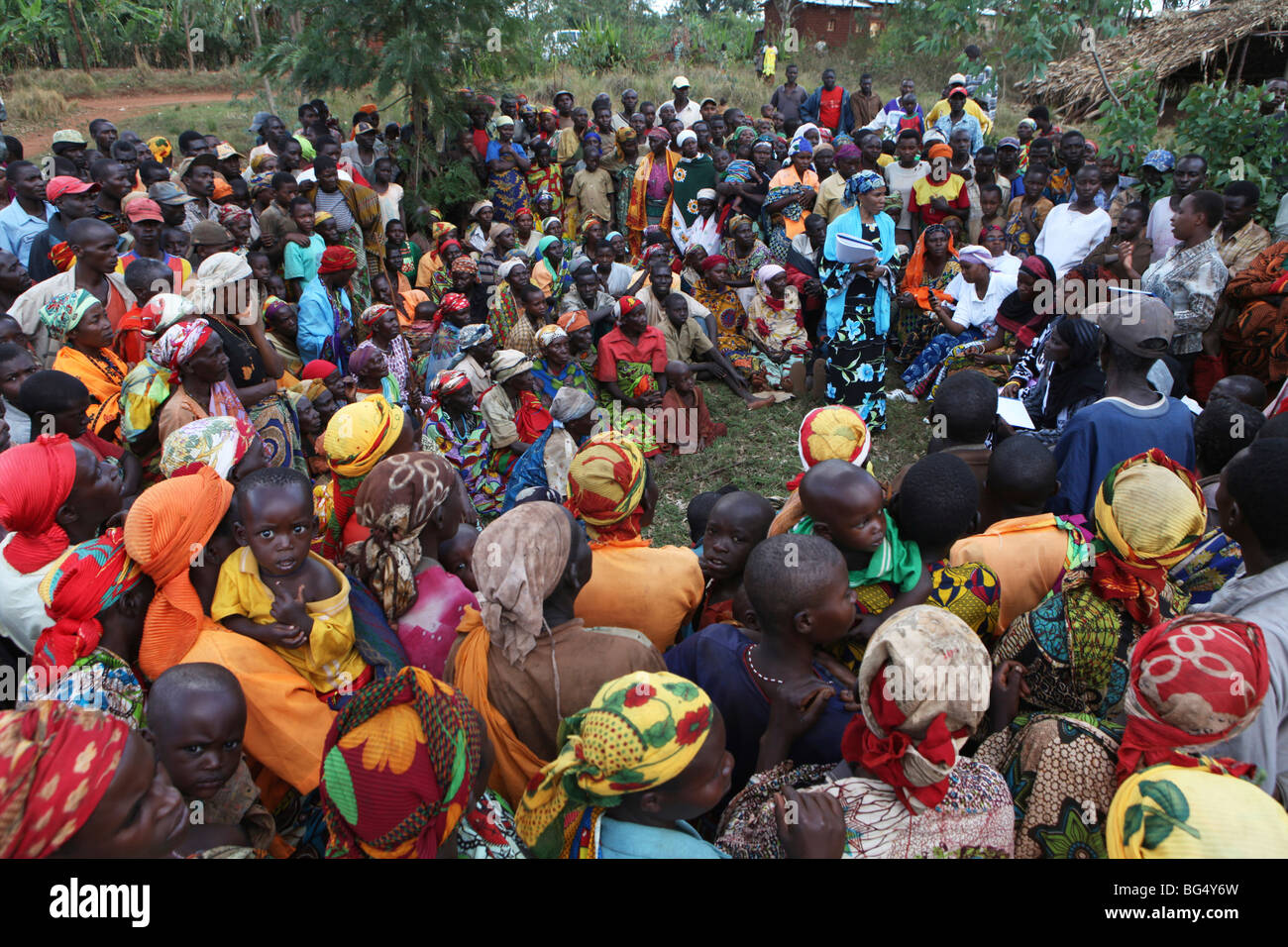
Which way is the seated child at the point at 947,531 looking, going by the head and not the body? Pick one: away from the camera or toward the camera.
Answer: away from the camera

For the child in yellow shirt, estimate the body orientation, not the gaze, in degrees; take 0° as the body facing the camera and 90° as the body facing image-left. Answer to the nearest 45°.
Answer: approximately 0°

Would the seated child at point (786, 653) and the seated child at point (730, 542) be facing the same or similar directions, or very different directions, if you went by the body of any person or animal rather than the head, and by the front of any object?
very different directions

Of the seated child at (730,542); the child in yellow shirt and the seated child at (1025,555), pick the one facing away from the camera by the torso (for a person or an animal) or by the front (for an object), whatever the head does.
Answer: the seated child at (1025,555)

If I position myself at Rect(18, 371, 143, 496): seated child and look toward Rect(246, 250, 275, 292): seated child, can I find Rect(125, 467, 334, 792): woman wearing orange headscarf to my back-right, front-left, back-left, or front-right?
back-right

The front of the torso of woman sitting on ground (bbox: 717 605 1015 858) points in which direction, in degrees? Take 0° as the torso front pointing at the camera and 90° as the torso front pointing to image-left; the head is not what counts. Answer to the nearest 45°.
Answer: approximately 180°

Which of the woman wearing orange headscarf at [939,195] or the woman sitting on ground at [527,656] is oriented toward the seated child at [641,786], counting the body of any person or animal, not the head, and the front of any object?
the woman wearing orange headscarf

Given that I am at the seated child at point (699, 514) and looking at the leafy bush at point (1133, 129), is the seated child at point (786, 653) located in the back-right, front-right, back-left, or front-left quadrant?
back-right

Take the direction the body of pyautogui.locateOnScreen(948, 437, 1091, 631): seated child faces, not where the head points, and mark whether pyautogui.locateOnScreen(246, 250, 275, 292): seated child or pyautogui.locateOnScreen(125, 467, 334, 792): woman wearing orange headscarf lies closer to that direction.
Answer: the seated child

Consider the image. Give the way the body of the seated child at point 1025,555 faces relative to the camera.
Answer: away from the camera

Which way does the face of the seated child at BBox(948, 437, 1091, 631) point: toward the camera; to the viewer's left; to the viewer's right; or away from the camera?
away from the camera
